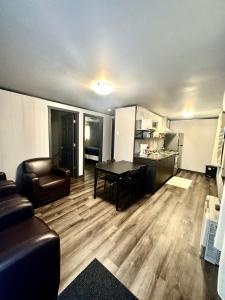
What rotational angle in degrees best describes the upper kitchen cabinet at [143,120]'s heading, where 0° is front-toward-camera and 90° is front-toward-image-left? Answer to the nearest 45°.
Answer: approximately 315°

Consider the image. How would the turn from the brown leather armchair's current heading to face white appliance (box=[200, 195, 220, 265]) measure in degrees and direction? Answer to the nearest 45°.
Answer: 0° — it already faces it

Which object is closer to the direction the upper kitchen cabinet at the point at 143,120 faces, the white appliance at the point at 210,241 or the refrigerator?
the white appliance

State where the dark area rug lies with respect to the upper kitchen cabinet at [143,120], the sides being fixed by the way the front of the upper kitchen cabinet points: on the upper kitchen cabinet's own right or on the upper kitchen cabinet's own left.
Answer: on the upper kitchen cabinet's own right

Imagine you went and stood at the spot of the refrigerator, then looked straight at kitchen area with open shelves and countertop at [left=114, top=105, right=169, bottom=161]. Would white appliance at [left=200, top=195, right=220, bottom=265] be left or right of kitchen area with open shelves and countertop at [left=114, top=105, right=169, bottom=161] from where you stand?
left

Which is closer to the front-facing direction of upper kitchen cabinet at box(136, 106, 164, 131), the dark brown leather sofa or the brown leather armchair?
the dark brown leather sofa

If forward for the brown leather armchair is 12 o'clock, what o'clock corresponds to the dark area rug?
The dark area rug is roughly at 1 o'clock from the brown leather armchair.

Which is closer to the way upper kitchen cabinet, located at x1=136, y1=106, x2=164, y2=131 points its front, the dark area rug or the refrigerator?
the dark area rug

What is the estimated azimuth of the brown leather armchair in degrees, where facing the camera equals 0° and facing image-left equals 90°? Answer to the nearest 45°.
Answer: approximately 315°

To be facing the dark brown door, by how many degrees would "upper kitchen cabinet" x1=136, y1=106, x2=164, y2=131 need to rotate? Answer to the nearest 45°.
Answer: approximately 135° to its right
